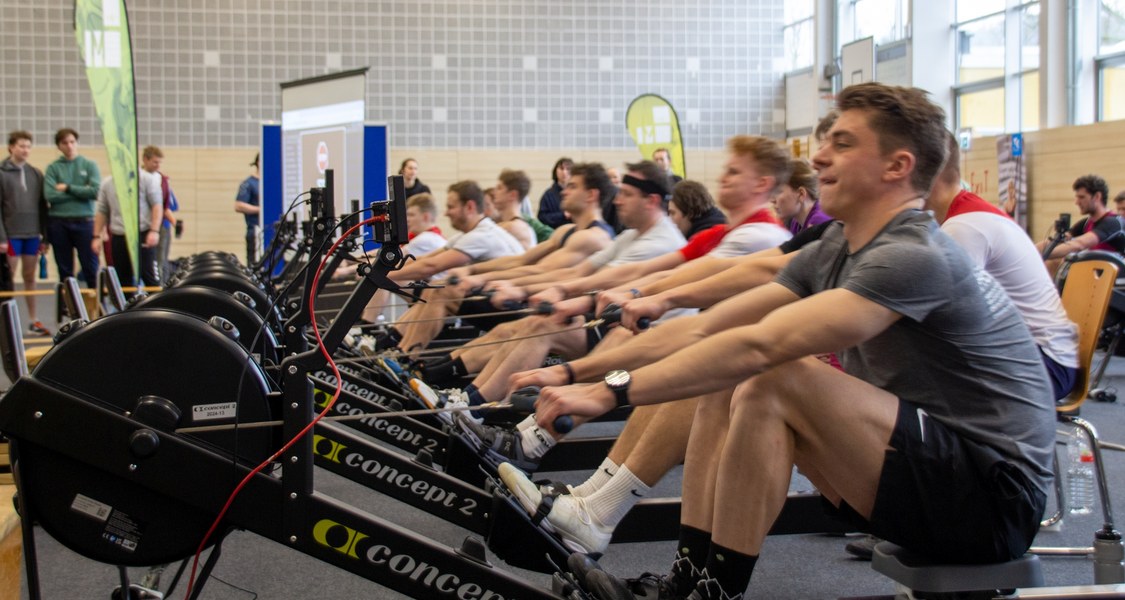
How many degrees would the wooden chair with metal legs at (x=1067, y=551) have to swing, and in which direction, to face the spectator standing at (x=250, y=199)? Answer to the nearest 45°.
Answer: approximately 45° to its right

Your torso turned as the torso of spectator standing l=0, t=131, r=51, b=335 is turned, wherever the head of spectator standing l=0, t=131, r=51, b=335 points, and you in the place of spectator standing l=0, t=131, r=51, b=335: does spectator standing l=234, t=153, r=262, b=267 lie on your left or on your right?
on your left
